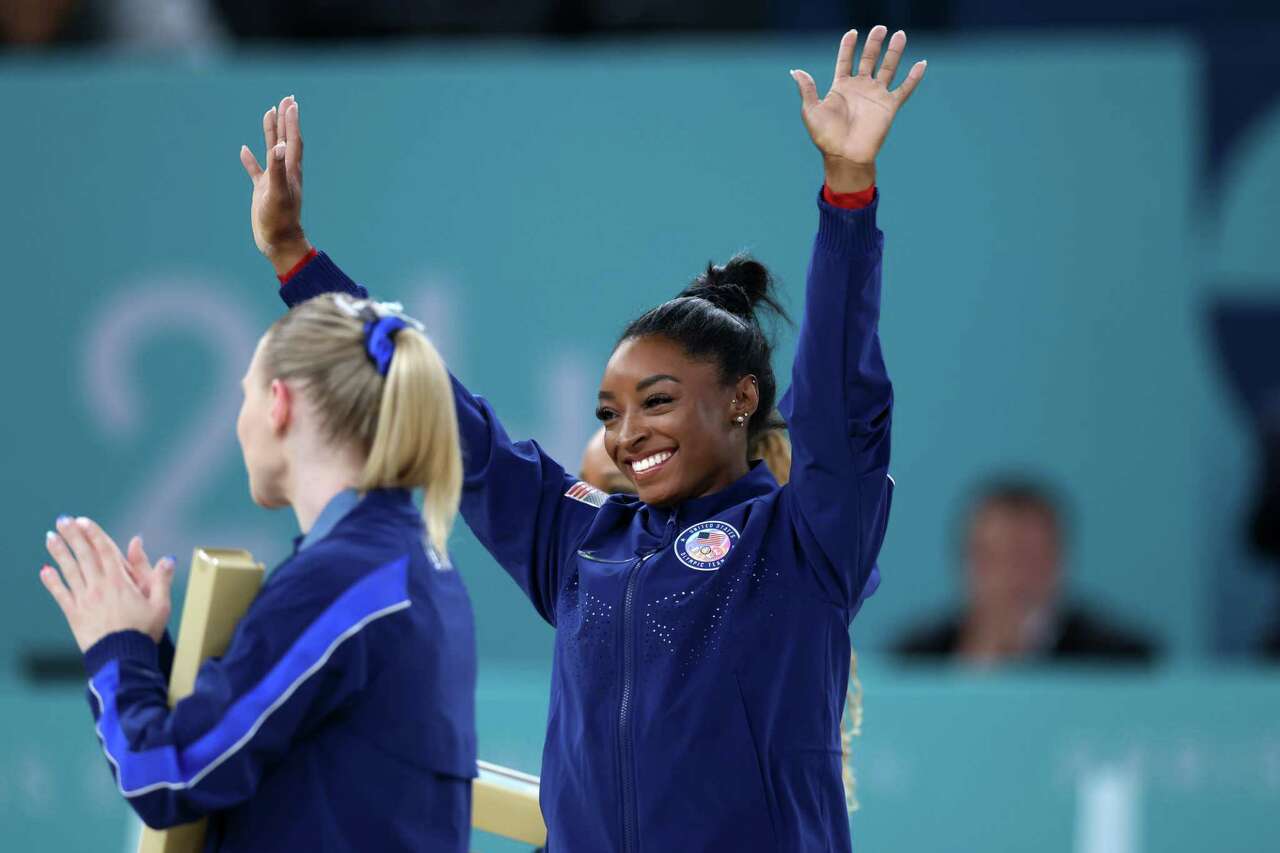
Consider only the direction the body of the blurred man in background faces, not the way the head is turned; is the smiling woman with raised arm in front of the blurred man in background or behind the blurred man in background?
in front

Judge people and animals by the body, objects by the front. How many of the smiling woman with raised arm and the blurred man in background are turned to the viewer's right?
0

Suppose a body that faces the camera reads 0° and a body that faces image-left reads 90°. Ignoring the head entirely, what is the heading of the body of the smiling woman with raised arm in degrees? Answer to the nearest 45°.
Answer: approximately 45°

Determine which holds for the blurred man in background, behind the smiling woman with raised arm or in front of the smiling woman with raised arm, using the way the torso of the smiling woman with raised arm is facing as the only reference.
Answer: behind

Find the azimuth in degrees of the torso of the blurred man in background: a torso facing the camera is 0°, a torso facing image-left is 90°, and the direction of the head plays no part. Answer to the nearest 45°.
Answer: approximately 0°
